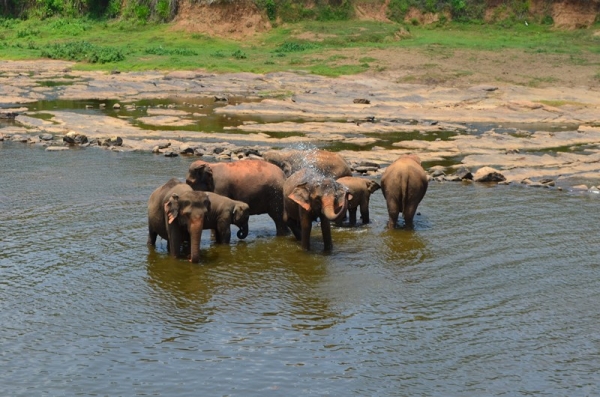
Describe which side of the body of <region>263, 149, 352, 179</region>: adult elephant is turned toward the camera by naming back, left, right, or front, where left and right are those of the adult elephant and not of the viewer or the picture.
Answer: left

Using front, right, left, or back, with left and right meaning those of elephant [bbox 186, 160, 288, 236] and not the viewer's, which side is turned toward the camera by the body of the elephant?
left

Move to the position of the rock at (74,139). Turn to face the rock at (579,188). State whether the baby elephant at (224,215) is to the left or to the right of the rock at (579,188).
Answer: right

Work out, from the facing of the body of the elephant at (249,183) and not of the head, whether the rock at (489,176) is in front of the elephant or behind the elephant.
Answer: behind

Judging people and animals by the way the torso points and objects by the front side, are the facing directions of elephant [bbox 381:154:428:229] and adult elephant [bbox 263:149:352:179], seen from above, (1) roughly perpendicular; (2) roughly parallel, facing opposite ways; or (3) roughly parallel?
roughly perpendicular

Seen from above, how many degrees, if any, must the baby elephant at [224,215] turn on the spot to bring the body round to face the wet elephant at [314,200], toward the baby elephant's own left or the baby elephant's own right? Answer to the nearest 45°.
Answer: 0° — it already faces it

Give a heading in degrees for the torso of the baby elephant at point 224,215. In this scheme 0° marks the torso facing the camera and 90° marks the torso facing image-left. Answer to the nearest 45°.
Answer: approximately 270°
